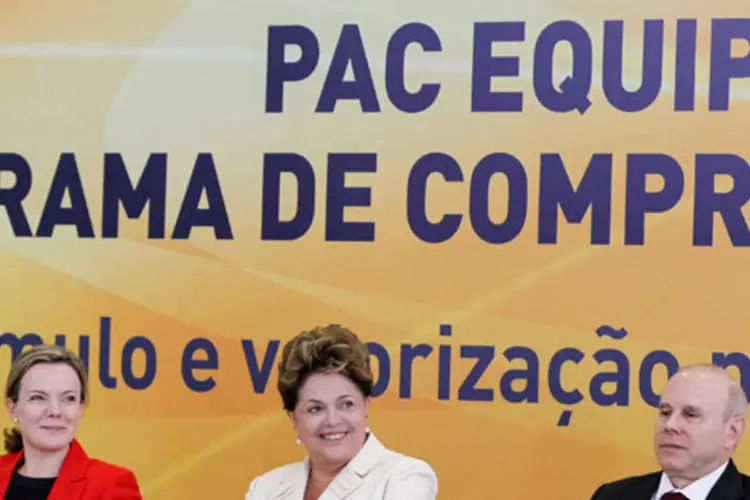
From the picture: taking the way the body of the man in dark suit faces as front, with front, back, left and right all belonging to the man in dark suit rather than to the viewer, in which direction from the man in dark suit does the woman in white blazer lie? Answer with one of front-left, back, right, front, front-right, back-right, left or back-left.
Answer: front-right

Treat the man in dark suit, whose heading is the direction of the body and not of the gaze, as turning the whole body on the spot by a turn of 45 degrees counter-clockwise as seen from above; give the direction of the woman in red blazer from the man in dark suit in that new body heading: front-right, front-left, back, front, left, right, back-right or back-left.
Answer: right

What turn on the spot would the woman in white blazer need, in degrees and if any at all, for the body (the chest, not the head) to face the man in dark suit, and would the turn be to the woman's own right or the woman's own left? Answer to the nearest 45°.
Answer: approximately 135° to the woman's own left

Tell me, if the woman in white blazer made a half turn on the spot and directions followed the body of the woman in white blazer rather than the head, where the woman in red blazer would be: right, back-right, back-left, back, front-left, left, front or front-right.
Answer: back-left

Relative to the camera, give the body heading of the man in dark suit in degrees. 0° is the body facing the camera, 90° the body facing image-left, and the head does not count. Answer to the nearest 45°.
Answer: approximately 45°

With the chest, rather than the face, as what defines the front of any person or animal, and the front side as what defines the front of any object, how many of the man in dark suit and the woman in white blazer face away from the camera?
0

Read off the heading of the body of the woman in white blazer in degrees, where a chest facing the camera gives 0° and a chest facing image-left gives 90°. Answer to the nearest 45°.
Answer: approximately 45°
